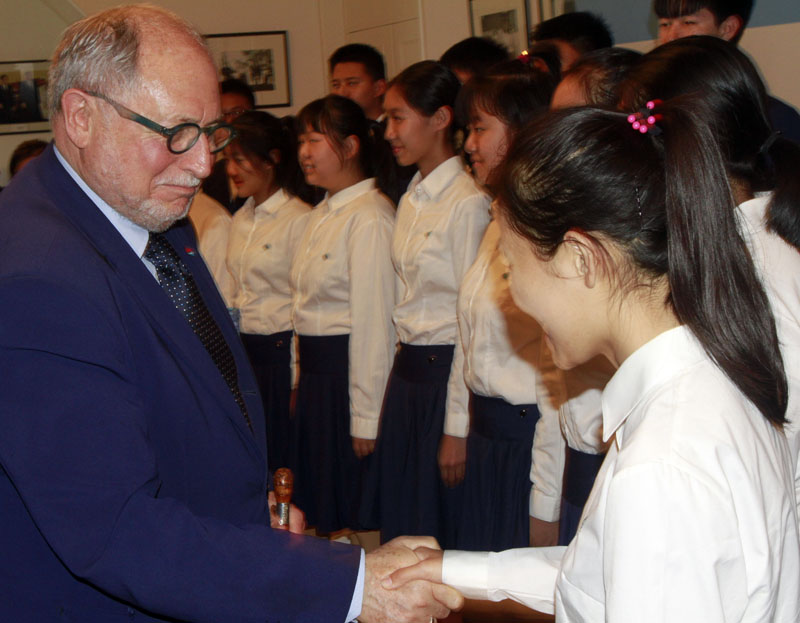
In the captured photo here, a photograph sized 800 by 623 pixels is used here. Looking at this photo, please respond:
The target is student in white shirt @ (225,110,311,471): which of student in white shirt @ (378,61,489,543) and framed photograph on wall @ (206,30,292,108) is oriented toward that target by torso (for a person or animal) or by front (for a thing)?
the framed photograph on wall

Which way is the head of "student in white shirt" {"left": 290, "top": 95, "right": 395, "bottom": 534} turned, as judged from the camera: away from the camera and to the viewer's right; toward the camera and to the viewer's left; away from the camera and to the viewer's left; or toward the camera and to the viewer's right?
toward the camera and to the viewer's left

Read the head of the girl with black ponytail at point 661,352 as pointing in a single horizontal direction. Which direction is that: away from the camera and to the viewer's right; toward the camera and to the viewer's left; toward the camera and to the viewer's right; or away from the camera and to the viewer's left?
away from the camera and to the viewer's left

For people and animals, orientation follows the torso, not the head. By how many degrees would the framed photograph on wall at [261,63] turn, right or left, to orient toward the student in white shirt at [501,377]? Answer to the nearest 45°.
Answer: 0° — it already faces them

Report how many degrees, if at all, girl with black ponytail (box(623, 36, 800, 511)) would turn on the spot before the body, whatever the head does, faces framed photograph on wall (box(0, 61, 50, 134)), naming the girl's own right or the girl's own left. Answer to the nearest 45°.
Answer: approximately 45° to the girl's own right

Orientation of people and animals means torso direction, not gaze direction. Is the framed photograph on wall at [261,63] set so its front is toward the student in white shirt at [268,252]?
yes

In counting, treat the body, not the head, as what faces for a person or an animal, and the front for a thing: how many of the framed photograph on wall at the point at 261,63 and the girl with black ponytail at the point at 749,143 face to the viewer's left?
1

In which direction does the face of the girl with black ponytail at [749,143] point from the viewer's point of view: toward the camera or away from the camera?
away from the camera

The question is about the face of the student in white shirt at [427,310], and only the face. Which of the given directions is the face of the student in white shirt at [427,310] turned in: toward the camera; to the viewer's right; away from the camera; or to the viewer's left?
to the viewer's left

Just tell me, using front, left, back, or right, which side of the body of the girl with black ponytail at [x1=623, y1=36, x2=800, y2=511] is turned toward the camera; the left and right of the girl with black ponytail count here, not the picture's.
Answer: left

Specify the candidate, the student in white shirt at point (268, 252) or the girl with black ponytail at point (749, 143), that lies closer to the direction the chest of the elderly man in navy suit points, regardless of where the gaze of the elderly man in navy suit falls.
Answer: the girl with black ponytail

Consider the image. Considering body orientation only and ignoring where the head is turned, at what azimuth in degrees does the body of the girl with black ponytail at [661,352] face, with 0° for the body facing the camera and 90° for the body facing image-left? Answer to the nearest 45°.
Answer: approximately 90°
